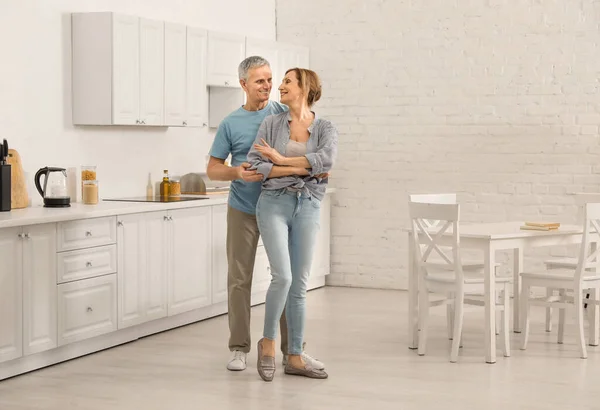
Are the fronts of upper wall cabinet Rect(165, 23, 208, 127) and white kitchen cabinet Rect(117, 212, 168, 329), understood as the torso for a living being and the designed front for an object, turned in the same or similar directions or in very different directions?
same or similar directions

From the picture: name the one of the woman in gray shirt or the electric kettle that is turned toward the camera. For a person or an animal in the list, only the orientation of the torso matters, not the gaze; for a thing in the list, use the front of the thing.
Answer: the woman in gray shirt

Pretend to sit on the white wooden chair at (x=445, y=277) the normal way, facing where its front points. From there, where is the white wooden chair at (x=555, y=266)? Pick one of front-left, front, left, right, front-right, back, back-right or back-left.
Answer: front

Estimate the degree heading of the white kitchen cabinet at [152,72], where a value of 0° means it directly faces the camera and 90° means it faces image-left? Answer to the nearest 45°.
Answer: approximately 315°

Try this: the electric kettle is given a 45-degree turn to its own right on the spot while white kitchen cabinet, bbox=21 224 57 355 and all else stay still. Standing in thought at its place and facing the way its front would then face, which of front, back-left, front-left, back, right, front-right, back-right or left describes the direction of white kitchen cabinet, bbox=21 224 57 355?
front-right

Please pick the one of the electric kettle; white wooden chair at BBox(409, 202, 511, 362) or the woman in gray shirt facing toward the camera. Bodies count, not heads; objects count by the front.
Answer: the woman in gray shirt

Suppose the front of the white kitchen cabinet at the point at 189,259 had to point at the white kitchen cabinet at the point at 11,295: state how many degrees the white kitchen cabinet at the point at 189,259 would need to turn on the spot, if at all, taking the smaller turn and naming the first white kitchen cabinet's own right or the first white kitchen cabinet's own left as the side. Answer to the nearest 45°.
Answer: approximately 90° to the first white kitchen cabinet's own right

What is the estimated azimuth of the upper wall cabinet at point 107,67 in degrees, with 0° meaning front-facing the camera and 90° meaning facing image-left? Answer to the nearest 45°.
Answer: approximately 315°

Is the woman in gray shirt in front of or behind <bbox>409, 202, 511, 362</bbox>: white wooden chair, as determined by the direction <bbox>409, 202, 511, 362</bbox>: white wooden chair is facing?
behind

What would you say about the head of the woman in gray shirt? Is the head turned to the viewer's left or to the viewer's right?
to the viewer's left

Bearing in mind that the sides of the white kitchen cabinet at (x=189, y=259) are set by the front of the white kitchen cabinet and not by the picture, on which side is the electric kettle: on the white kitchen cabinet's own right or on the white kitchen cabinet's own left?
on the white kitchen cabinet's own right

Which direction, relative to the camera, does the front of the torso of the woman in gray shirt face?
toward the camera

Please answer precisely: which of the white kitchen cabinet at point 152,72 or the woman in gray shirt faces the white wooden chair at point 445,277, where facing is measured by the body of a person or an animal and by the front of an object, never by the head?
the white kitchen cabinet

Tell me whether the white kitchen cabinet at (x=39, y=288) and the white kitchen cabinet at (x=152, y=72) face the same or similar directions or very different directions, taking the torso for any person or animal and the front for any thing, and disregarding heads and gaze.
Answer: same or similar directions

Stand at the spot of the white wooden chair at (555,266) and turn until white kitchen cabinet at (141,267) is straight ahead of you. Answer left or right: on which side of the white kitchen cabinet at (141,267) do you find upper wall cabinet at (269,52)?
right

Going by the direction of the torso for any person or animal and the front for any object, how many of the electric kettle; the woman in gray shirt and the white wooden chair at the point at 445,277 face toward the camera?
1
